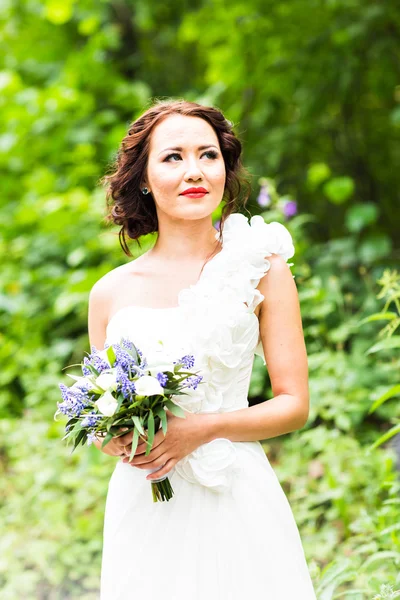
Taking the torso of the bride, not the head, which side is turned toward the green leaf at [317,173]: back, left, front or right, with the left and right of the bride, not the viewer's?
back

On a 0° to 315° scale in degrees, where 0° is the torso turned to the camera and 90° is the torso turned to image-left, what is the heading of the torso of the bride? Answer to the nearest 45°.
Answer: approximately 0°

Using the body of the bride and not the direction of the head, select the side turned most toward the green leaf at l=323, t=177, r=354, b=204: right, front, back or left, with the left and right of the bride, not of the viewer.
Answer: back
